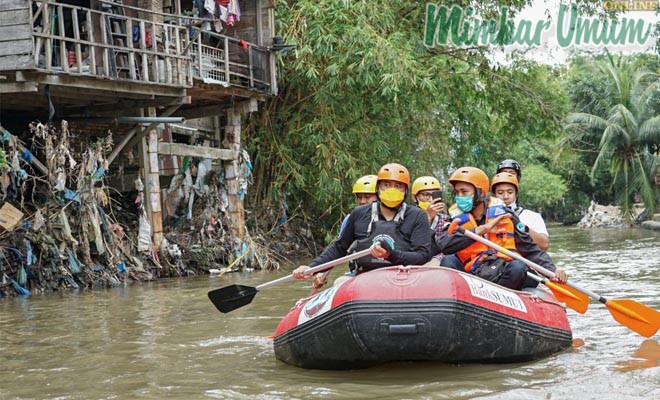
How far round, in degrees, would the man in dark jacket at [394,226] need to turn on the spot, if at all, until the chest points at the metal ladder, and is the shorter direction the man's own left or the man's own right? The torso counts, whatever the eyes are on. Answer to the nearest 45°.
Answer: approximately 135° to the man's own right

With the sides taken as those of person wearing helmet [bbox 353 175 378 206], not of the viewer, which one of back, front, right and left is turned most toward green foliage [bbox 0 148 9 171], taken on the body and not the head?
right

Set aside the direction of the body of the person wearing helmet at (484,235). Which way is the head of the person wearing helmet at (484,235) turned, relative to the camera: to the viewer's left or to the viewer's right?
to the viewer's left

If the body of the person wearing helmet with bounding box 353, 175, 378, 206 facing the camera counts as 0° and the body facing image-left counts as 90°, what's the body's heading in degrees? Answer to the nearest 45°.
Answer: approximately 45°

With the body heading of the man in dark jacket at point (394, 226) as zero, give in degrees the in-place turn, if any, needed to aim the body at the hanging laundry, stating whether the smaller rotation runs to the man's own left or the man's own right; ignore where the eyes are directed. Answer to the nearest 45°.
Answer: approximately 180°

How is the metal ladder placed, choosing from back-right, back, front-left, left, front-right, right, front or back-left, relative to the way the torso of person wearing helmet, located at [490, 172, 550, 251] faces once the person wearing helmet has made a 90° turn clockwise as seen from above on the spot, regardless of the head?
front-right

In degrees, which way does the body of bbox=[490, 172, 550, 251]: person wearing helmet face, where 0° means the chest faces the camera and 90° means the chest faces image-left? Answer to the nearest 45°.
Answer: approximately 0°

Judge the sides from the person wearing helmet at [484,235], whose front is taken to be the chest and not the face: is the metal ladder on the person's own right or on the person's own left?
on the person's own right

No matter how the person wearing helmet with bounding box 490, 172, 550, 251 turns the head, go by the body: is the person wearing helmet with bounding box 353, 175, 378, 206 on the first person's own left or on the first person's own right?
on the first person's own right

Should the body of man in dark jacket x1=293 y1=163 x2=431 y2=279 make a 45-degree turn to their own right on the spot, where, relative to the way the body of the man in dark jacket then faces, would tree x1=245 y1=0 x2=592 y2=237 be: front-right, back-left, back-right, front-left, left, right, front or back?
back-right

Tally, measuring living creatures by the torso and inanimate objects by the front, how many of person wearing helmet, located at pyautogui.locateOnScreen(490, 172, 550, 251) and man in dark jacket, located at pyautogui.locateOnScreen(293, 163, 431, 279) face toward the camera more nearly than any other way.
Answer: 2
